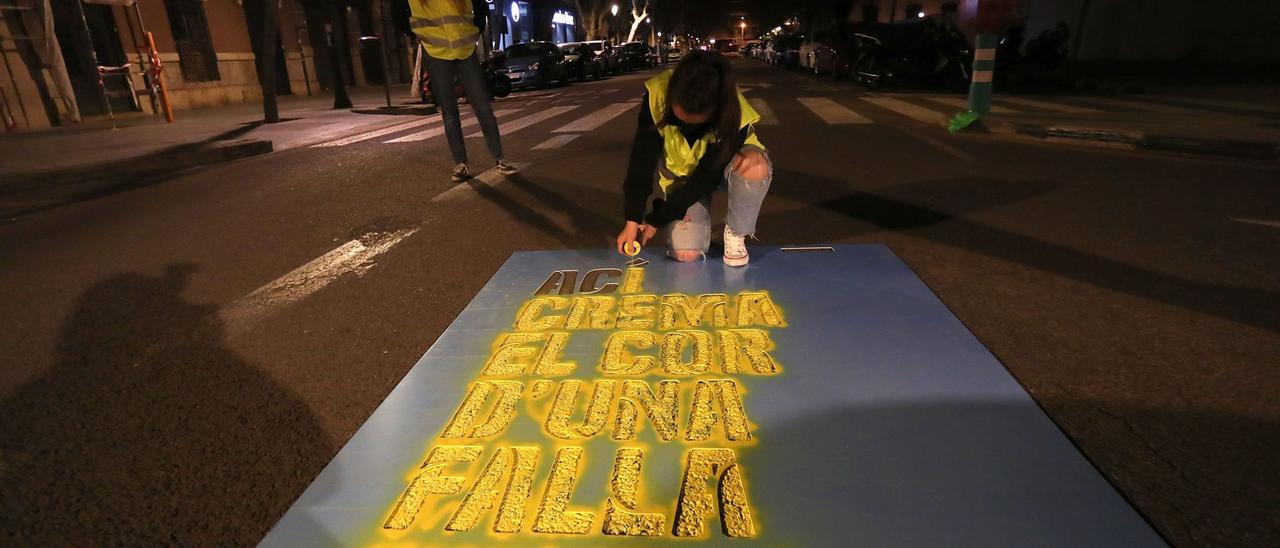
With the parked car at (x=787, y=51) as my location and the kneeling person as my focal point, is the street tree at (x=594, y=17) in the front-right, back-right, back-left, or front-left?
back-right

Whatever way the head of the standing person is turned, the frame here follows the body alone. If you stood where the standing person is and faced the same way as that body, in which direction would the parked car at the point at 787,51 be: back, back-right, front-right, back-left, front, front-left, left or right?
back-left

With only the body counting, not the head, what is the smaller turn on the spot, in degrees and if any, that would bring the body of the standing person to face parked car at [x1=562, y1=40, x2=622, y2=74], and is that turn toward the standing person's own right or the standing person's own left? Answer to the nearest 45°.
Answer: approximately 180°

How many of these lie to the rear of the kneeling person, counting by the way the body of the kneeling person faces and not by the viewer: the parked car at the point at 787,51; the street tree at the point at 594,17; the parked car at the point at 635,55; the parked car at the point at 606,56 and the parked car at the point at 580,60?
5

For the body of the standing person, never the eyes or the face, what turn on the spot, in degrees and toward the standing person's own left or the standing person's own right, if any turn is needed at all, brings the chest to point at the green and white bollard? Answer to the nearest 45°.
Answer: approximately 90° to the standing person's own left

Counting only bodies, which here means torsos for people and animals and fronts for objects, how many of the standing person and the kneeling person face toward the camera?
2

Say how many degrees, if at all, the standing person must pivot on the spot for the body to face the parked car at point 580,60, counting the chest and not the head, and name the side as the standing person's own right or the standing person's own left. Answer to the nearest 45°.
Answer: approximately 180°

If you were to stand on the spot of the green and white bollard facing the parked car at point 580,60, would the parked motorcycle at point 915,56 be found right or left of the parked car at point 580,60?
right

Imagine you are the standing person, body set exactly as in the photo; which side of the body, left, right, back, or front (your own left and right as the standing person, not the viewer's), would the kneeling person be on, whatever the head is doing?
front

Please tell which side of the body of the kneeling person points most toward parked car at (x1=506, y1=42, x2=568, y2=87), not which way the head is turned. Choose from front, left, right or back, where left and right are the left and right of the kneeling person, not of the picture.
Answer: back

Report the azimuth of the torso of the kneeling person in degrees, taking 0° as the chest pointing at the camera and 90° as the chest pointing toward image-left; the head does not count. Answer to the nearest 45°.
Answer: approximately 0°

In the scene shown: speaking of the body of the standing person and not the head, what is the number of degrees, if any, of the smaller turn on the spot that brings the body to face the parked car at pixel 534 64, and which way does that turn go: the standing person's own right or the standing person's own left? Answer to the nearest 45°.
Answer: approximately 180°

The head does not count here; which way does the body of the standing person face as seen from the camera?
toward the camera

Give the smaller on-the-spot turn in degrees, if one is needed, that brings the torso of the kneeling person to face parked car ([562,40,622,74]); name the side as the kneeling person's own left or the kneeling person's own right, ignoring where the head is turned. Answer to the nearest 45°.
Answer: approximately 180°

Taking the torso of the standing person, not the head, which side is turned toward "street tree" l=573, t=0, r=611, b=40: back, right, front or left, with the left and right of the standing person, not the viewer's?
back

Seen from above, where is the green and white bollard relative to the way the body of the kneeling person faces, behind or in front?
behind
